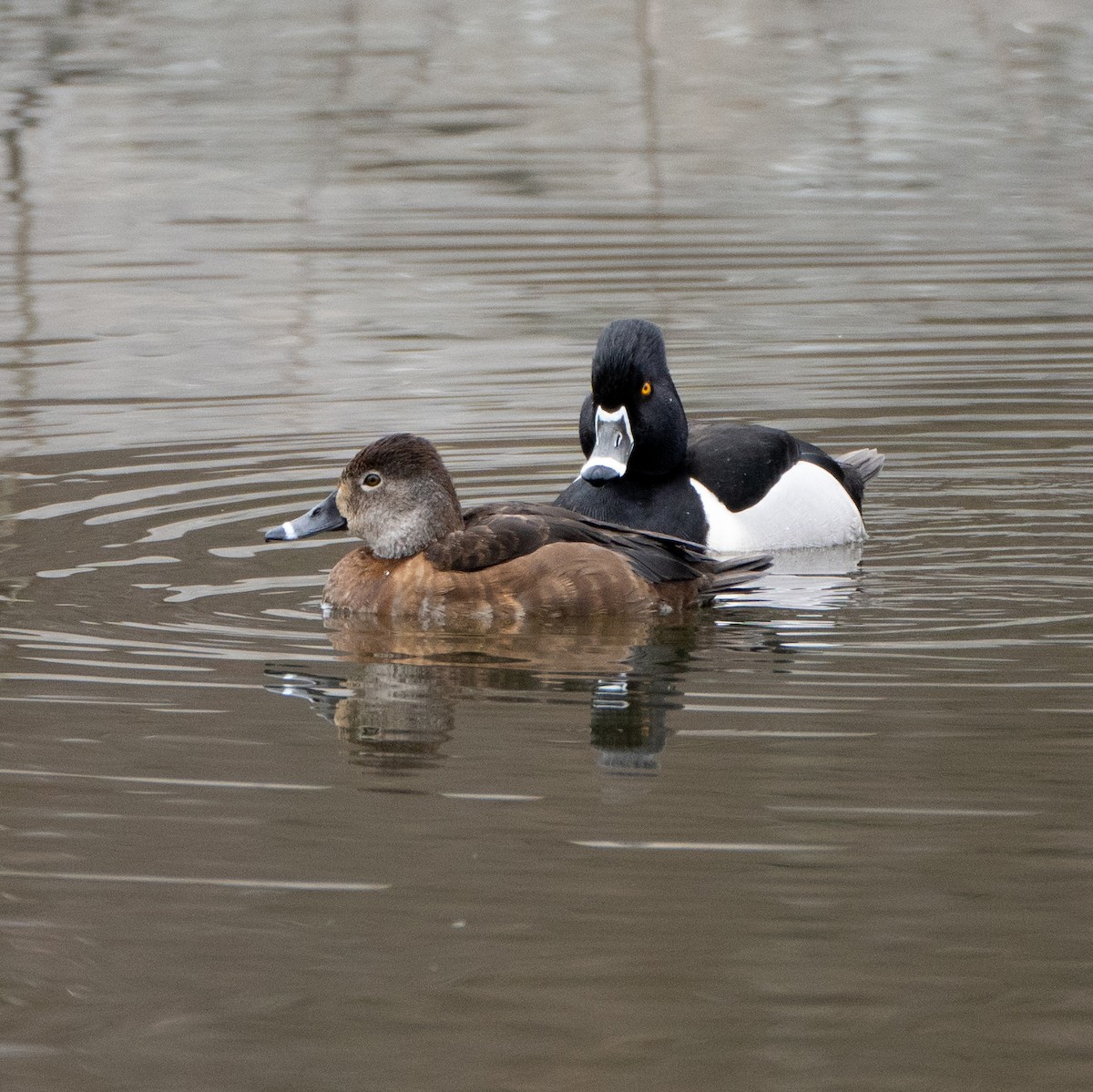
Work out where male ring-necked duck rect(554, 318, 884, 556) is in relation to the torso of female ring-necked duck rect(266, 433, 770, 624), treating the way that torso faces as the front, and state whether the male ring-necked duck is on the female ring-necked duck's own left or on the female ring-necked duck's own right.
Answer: on the female ring-necked duck's own right

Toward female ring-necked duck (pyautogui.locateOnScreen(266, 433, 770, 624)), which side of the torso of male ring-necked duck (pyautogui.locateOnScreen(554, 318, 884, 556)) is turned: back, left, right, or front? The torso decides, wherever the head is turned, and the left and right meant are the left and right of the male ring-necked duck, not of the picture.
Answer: front

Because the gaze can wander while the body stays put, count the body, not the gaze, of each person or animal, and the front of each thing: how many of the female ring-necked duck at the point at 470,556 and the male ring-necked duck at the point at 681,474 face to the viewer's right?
0

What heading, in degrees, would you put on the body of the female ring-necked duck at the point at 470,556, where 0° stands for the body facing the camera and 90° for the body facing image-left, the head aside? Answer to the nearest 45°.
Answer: approximately 90°
